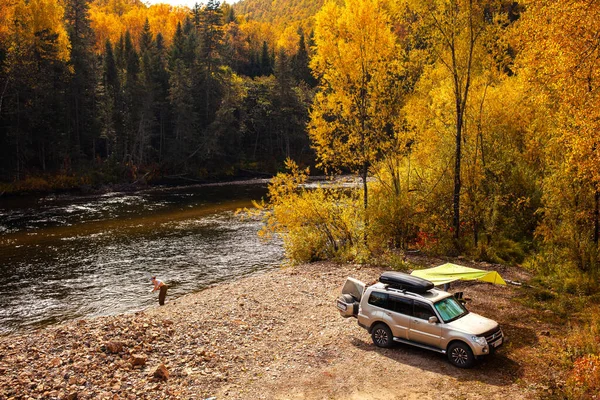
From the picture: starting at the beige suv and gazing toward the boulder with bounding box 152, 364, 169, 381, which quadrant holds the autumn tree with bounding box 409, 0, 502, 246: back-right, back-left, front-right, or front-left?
back-right

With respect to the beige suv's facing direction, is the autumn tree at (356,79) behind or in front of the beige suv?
behind

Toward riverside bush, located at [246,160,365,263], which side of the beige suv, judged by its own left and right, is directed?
back

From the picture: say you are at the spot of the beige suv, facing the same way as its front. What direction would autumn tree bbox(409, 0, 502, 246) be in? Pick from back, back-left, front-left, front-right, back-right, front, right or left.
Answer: back-left

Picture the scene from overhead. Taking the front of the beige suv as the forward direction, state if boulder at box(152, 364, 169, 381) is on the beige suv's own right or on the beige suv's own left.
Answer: on the beige suv's own right

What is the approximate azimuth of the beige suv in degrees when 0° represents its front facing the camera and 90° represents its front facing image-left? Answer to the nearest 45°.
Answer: approximately 315°

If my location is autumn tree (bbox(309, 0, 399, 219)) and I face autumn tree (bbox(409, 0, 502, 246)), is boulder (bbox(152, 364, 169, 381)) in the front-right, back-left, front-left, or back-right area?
back-right

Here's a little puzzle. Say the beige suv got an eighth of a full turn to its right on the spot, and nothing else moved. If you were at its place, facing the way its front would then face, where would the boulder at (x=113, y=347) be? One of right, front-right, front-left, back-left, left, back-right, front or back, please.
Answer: right
